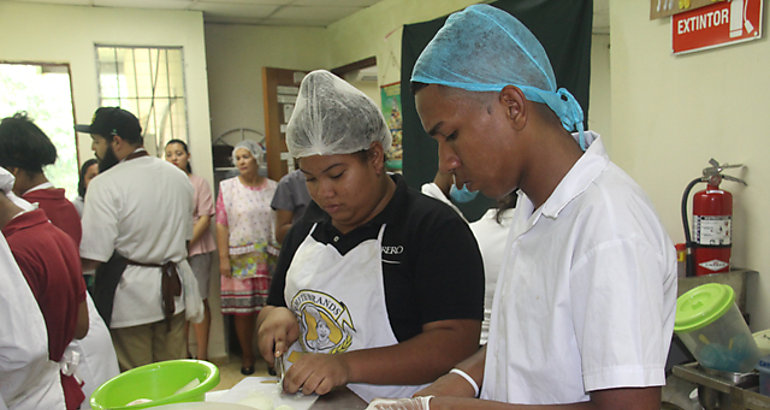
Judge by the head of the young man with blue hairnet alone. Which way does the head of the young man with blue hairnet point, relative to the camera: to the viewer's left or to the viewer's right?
to the viewer's left

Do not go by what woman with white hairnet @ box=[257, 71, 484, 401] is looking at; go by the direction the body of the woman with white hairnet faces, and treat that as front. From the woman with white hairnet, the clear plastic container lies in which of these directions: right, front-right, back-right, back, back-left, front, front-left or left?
back-left

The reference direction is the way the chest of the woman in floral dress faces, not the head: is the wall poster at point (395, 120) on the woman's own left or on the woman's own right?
on the woman's own left

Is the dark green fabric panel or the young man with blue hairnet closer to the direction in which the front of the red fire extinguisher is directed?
the young man with blue hairnet

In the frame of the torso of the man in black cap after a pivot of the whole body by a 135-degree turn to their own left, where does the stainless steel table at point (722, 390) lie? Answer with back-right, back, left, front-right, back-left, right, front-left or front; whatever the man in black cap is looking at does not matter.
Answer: front-left

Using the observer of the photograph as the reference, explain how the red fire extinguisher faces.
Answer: facing the viewer

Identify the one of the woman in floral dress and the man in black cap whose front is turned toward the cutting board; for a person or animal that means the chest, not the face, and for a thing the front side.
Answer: the woman in floral dress

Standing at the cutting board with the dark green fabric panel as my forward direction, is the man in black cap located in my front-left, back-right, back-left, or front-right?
front-left

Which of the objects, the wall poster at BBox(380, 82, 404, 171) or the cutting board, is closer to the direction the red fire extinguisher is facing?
the cutting board

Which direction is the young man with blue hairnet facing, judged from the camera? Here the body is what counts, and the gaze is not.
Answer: to the viewer's left

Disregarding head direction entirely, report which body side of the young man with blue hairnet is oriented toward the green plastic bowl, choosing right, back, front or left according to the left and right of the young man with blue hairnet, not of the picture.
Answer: front

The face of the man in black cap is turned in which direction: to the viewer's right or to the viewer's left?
to the viewer's left

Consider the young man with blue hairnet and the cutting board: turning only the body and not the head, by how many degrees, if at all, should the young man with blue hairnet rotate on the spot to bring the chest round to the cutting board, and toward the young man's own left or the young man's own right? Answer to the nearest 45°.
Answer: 0° — they already face it
